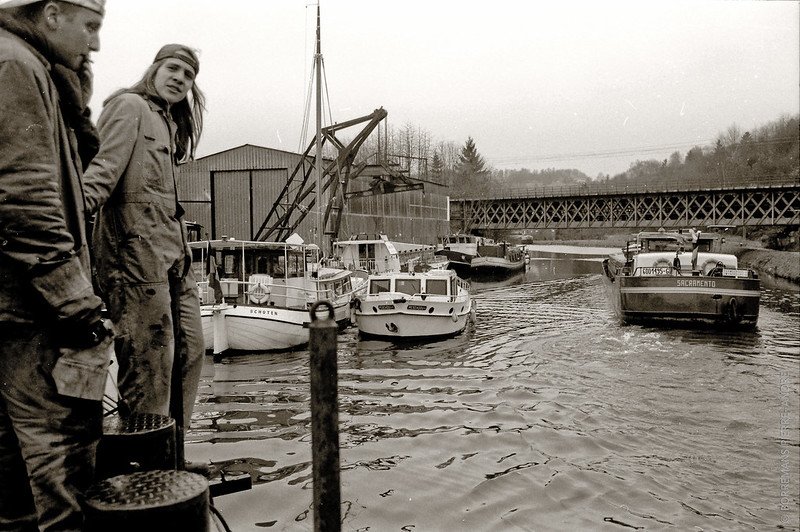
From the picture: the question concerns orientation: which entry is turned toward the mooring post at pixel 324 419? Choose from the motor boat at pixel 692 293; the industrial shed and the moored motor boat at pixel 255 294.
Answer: the industrial shed

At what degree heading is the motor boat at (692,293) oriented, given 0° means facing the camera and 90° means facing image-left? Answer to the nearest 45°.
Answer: approximately 180°

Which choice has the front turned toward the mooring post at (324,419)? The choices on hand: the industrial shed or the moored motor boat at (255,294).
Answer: the industrial shed

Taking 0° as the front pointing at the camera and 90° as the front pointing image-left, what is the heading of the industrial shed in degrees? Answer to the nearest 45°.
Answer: approximately 0°

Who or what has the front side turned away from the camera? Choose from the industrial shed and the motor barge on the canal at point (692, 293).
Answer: the motor barge on the canal

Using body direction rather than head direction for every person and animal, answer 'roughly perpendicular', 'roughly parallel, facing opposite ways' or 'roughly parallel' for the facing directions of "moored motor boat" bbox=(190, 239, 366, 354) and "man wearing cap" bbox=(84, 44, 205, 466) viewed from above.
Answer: roughly perpendicular

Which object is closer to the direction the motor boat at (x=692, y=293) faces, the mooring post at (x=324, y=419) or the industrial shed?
the industrial shed

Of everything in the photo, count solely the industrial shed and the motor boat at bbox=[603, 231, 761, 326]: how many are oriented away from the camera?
1
